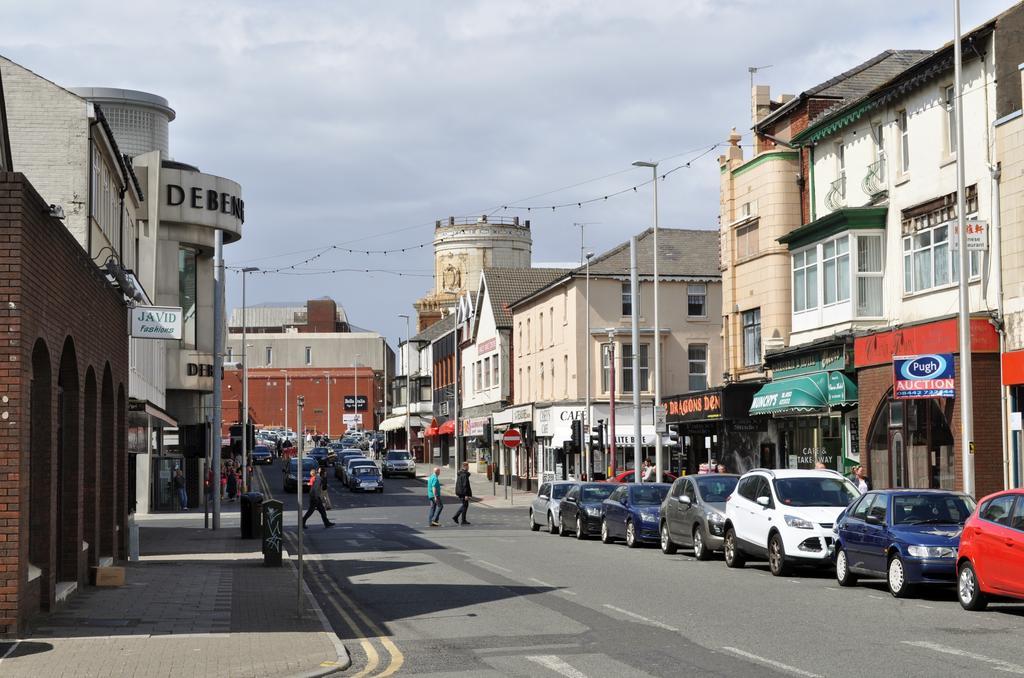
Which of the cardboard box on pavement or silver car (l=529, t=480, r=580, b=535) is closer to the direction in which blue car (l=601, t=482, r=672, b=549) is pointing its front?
the cardboard box on pavement

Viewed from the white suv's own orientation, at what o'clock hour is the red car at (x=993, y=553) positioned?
The red car is roughly at 1 o'clock from the white suv.

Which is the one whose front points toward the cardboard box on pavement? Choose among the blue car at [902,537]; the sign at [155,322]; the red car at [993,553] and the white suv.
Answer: the sign

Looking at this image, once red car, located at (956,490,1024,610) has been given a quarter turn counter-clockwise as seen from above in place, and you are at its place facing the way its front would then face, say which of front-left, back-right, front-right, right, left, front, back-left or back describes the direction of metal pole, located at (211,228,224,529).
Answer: left

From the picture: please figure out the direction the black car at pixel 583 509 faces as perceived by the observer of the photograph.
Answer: facing the viewer and to the right of the viewer

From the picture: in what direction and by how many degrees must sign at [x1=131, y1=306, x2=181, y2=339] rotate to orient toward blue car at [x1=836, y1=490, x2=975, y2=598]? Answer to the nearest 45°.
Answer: approximately 45° to its left

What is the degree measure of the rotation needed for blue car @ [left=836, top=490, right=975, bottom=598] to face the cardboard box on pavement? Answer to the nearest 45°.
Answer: approximately 135° to its right

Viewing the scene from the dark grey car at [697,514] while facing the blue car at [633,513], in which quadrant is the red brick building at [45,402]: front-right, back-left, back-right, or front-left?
back-left

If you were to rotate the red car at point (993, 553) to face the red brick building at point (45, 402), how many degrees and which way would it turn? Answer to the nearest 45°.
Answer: approximately 135° to its right

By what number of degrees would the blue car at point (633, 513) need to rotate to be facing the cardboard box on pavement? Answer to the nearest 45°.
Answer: approximately 90° to its right

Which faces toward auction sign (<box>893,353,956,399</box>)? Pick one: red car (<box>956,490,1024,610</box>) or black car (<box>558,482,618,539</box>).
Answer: the black car
